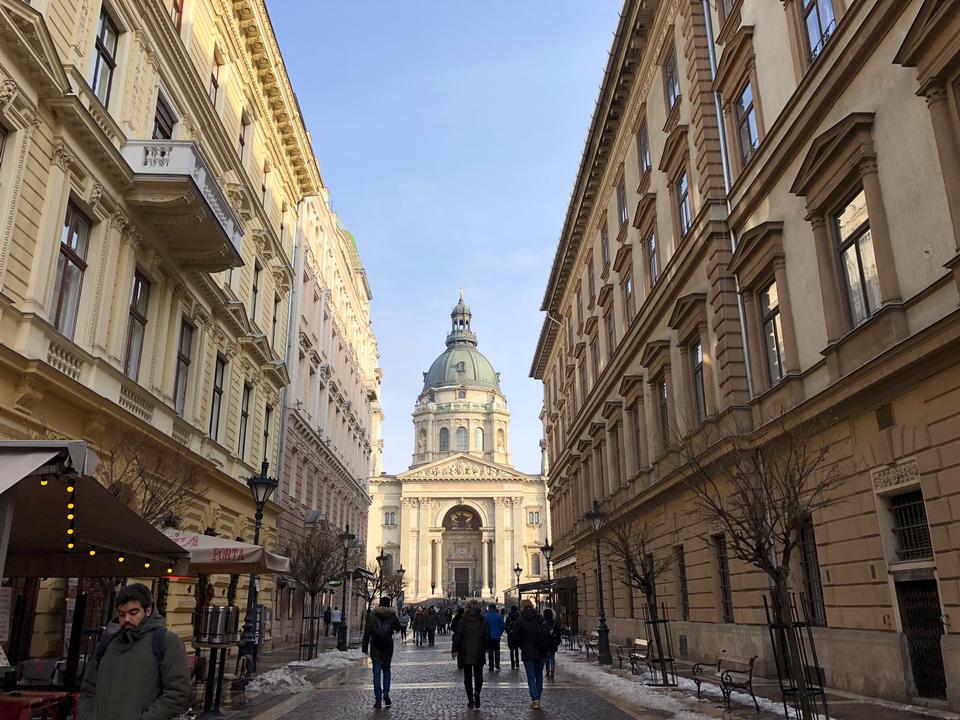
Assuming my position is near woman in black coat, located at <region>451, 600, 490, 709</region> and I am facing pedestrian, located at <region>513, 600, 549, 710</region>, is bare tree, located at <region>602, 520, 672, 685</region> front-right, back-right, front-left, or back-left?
front-left

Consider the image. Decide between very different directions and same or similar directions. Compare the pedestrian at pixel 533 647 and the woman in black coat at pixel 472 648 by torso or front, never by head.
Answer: same or similar directions

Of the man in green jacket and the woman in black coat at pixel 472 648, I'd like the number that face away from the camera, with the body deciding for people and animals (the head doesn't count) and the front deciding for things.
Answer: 1

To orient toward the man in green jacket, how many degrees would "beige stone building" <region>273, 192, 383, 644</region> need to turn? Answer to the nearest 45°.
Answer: approximately 90° to its right

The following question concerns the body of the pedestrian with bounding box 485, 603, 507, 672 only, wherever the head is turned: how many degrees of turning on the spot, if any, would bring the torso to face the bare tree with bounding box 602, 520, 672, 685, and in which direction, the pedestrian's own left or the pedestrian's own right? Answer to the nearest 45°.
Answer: approximately 90° to the pedestrian's own right

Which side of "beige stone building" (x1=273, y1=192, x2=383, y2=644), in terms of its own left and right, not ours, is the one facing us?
right

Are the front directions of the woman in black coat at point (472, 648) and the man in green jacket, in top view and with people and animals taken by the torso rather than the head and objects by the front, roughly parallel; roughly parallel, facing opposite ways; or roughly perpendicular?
roughly parallel, facing opposite ways

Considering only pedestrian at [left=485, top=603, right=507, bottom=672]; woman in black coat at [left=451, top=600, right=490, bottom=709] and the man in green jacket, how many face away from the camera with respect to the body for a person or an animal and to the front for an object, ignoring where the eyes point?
2

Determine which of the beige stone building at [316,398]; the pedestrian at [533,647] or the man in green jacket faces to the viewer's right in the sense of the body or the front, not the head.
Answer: the beige stone building

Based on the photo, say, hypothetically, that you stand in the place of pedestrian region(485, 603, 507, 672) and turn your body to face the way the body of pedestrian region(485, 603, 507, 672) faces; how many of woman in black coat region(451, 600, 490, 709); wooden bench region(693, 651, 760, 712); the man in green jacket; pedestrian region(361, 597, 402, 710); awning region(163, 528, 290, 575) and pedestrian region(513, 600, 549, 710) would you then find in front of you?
0

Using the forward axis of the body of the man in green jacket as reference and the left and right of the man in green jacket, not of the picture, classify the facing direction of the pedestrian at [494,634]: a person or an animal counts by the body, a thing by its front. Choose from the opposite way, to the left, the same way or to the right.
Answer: the opposite way

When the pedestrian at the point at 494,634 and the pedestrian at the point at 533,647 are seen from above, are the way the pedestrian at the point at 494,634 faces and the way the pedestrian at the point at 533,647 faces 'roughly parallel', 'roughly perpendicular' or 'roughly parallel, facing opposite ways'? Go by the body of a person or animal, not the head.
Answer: roughly parallel

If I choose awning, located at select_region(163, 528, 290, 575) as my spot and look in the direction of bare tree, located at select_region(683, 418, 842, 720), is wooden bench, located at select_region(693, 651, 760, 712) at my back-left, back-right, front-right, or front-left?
front-left

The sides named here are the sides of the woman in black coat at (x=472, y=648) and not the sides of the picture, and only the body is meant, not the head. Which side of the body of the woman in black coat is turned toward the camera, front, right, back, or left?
back

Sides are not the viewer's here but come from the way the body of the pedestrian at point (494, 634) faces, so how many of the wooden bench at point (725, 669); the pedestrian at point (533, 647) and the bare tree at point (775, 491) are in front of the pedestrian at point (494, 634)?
0

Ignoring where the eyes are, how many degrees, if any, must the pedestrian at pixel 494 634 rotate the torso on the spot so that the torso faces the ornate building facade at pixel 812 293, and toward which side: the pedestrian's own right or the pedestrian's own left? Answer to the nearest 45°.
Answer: approximately 135° to the pedestrian's own right

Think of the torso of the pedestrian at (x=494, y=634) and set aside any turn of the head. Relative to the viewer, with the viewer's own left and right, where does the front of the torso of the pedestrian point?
facing away from the viewer

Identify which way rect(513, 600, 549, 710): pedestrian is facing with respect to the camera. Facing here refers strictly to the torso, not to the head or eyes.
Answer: away from the camera
